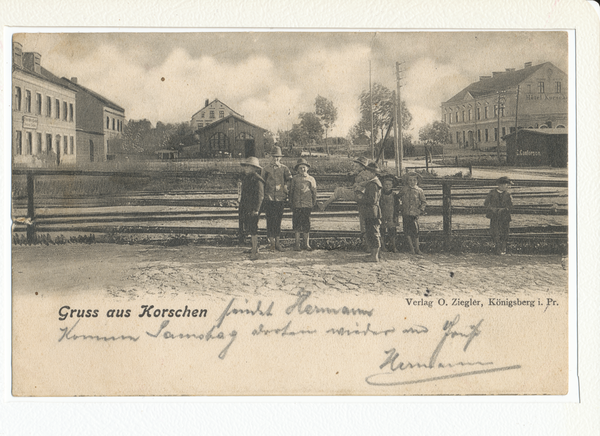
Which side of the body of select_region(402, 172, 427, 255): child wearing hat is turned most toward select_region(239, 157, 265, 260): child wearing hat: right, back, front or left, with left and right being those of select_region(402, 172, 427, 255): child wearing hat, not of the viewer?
right

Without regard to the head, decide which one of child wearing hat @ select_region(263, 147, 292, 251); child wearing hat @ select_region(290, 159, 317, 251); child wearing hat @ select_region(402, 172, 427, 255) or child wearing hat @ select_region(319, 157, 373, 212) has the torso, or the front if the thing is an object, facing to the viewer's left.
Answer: child wearing hat @ select_region(319, 157, 373, 212)

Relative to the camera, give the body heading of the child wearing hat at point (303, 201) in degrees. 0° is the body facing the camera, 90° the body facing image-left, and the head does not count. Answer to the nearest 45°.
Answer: approximately 0°

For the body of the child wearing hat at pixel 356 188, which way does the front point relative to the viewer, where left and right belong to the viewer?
facing to the left of the viewer

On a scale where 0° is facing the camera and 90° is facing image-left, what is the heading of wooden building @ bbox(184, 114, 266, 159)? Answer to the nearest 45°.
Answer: approximately 0°
